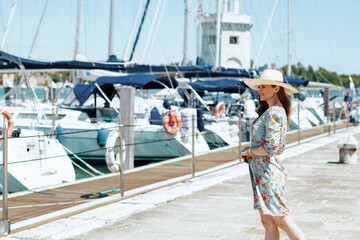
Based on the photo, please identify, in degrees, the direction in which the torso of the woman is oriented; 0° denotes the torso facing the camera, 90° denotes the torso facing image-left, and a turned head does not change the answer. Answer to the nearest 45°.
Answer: approximately 90°

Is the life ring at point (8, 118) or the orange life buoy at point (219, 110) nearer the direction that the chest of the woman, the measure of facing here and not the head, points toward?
the life ring

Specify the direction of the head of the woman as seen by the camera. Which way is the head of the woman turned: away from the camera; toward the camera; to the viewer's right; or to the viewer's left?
to the viewer's left

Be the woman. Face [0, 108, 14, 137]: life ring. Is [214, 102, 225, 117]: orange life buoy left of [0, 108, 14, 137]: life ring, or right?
right

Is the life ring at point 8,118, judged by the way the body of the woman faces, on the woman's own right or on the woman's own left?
on the woman's own right

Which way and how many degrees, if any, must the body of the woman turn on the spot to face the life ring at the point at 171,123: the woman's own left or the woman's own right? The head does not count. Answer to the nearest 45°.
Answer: approximately 90° to the woman's own right

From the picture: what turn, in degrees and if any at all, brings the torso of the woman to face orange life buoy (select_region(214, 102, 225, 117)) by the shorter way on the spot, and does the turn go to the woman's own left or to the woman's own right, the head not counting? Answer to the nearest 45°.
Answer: approximately 90° to the woman's own right
